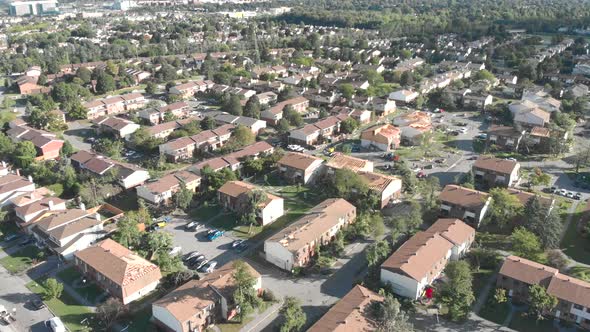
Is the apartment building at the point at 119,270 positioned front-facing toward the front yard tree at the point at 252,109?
no

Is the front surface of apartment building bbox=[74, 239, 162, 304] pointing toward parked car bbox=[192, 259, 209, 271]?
no

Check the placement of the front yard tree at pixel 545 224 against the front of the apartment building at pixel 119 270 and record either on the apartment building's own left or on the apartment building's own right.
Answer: on the apartment building's own left

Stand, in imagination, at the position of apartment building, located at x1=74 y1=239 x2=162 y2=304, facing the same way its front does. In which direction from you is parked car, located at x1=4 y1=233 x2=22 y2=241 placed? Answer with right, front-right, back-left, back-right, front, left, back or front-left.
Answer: right

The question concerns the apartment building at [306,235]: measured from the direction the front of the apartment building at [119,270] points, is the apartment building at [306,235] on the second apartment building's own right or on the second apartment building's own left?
on the second apartment building's own left

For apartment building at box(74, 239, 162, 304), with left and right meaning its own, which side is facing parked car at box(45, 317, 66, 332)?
front

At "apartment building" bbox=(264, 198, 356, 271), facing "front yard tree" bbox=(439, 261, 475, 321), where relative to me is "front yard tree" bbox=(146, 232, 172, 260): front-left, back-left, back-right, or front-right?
back-right

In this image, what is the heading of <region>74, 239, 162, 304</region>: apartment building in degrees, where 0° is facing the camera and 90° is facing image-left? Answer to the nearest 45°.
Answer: approximately 45°

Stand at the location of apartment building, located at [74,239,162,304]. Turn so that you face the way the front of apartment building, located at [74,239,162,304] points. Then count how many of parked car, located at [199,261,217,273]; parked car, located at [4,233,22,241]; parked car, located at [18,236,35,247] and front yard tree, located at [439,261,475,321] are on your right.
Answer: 2

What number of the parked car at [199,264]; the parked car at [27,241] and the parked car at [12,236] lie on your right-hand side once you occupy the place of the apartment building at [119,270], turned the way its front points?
2

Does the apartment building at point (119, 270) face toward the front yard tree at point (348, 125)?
no

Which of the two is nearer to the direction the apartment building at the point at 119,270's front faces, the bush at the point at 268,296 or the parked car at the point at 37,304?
the parked car

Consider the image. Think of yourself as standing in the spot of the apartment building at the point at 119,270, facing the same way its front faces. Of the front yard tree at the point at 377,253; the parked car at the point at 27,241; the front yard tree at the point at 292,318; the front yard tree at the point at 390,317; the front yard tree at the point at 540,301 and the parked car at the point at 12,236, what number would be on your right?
2

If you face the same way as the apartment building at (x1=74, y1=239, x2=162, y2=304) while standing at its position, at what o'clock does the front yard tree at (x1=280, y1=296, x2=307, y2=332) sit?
The front yard tree is roughly at 9 o'clock from the apartment building.

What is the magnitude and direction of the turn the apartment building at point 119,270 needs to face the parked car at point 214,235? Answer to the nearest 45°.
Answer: approximately 180°

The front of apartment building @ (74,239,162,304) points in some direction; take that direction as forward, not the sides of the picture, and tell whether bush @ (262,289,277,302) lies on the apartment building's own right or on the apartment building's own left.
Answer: on the apartment building's own left

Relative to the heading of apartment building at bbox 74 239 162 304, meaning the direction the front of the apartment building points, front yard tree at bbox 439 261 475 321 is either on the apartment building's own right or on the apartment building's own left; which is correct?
on the apartment building's own left

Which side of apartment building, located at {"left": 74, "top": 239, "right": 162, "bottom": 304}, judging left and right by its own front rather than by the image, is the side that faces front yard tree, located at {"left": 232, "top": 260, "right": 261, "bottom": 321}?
left
